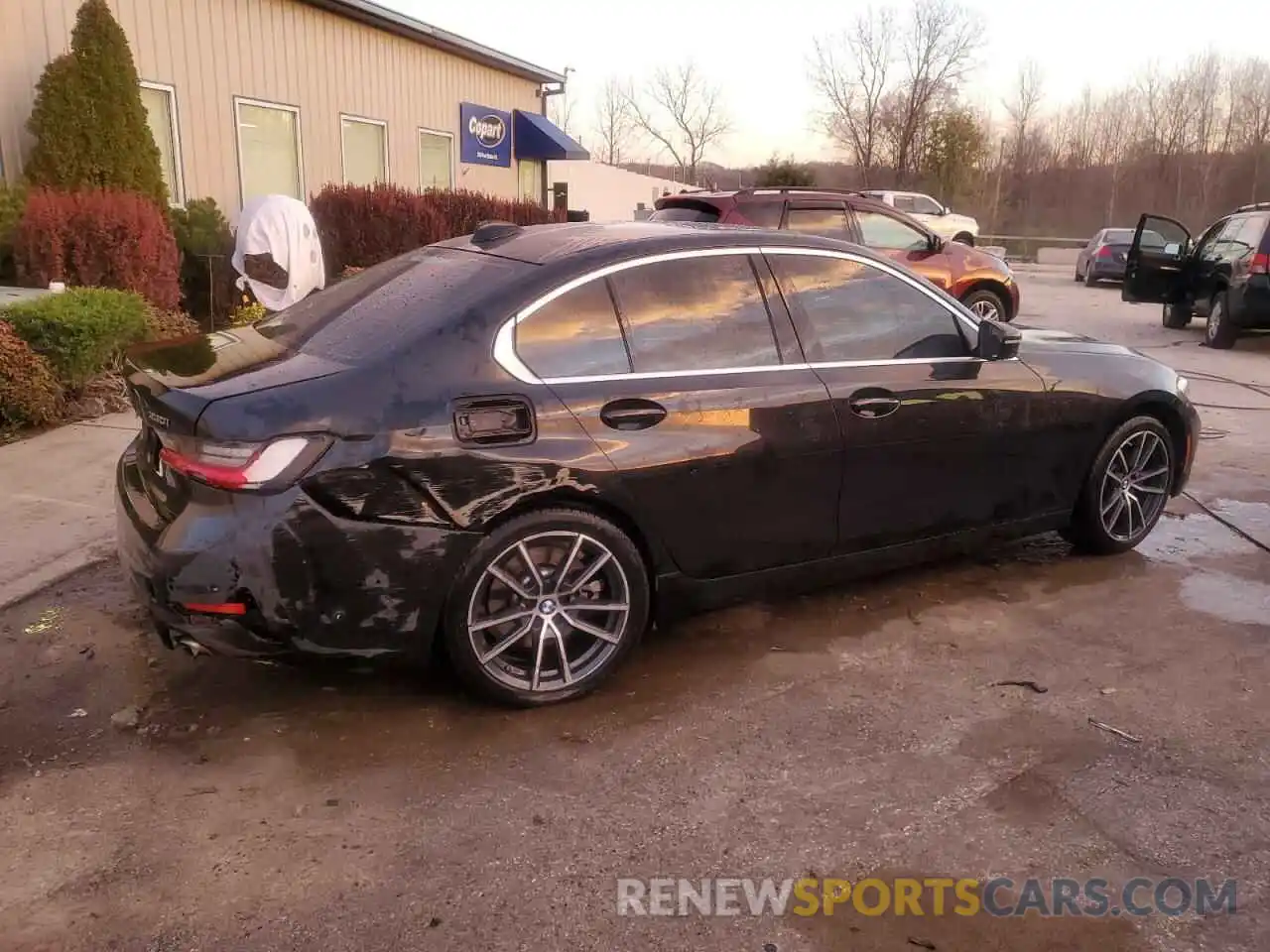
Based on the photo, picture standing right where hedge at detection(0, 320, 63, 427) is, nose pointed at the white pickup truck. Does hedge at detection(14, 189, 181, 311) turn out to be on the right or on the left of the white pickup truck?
left

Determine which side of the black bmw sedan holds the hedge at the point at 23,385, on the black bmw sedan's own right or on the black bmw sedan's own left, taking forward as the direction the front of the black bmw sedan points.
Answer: on the black bmw sedan's own left

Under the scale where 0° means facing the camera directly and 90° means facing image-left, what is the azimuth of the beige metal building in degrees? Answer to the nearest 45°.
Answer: approximately 315°

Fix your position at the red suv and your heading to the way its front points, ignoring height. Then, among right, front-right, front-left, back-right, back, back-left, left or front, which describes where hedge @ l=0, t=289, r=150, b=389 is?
back

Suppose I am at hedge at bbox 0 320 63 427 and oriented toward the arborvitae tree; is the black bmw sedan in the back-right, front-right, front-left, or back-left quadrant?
back-right

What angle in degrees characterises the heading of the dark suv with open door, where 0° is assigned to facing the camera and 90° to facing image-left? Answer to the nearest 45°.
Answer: approximately 135°

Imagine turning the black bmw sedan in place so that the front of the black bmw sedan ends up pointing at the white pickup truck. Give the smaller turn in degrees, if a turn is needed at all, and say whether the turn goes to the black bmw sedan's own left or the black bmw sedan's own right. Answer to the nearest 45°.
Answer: approximately 45° to the black bmw sedan's own left

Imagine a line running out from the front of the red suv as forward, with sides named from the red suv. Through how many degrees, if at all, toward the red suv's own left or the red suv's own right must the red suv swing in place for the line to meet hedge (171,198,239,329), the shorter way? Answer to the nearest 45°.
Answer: approximately 135° to the red suv's own left

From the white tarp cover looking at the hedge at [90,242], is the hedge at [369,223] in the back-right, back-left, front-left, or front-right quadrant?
back-right

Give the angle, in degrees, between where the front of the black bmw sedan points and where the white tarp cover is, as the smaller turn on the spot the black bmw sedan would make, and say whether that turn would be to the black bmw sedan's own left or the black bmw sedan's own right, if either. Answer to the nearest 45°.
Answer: approximately 90° to the black bmw sedan's own left

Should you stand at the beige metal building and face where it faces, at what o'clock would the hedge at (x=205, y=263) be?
The hedge is roughly at 2 o'clock from the beige metal building.

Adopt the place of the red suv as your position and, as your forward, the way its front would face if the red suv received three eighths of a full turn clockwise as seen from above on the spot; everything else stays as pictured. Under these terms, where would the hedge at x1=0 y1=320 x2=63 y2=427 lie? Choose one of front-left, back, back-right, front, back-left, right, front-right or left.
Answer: front-right
